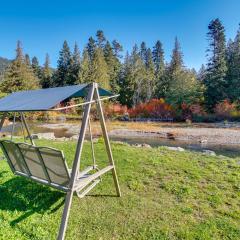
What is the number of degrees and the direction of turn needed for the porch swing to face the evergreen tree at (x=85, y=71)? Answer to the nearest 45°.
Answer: approximately 45° to its left

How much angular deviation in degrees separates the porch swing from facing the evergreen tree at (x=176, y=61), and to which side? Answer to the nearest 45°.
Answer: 0° — it already faces it

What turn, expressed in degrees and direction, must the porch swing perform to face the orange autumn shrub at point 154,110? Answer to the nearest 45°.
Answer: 0° — it already faces it

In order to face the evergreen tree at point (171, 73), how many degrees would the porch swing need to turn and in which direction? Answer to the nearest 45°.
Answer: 0° — it already faces it

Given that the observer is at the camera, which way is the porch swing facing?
facing away from the viewer and to the right of the viewer
